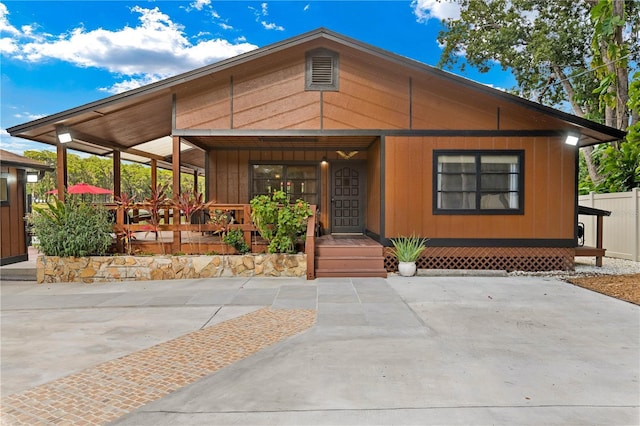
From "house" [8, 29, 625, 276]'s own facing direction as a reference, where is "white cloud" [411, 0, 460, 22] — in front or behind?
behind

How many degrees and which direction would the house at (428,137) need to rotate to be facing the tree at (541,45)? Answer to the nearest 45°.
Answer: approximately 135° to its left

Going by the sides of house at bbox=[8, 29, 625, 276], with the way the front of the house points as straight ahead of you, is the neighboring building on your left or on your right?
on your right

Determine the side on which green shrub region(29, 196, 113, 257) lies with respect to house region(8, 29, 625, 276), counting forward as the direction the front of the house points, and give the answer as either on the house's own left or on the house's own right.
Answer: on the house's own right

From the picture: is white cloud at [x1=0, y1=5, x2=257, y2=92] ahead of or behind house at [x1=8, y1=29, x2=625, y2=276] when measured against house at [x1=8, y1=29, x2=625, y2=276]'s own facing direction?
behind

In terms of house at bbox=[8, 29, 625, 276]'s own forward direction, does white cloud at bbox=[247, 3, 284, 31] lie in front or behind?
behind

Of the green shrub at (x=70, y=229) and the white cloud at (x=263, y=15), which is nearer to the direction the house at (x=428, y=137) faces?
the green shrub

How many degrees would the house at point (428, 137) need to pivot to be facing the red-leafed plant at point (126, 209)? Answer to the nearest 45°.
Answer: approximately 90° to its right

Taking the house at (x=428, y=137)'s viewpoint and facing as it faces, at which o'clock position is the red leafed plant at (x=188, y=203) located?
The red leafed plant is roughly at 3 o'clock from the house.

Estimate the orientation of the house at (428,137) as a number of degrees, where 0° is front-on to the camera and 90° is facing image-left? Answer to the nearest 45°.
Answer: approximately 0°

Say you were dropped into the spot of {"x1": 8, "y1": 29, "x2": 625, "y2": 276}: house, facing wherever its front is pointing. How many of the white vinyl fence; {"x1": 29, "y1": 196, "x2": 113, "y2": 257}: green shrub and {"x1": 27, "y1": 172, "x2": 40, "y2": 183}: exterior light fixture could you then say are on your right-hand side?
2

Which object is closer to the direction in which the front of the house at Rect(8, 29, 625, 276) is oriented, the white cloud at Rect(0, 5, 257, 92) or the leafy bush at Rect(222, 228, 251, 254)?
the leafy bush
